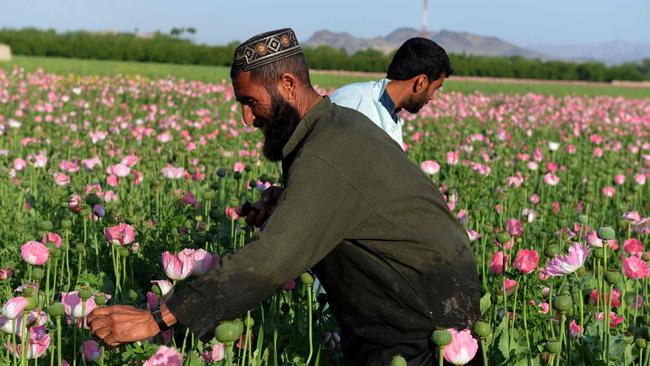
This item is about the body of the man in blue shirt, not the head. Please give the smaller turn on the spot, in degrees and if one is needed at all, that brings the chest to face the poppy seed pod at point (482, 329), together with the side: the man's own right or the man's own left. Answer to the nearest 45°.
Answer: approximately 90° to the man's own right

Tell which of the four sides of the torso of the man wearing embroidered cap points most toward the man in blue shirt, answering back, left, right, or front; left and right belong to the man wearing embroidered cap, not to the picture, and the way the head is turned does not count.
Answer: right

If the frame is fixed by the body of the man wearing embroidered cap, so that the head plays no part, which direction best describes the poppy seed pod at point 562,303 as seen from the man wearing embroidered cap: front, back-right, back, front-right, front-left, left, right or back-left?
back

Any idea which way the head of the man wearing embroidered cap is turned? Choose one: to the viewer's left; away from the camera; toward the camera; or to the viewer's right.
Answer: to the viewer's left

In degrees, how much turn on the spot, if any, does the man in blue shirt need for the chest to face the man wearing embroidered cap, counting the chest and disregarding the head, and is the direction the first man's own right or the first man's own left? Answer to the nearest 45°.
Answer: approximately 90° to the first man's own right

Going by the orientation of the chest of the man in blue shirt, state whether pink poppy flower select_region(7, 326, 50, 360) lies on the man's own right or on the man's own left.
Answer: on the man's own right

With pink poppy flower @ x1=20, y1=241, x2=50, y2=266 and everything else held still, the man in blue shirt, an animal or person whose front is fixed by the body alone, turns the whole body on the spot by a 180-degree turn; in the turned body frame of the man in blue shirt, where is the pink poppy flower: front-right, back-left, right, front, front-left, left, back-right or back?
front-left

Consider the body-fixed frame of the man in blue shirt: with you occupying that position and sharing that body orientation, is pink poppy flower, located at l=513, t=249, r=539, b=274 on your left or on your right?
on your right

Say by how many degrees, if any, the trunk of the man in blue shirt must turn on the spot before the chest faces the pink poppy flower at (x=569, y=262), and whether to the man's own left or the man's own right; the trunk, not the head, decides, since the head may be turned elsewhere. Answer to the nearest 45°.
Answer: approximately 90° to the man's own right

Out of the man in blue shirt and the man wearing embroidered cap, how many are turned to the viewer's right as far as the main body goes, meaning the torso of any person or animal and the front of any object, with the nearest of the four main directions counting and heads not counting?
1

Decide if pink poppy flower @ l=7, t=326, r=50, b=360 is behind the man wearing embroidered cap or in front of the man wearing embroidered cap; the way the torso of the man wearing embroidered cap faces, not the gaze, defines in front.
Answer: in front

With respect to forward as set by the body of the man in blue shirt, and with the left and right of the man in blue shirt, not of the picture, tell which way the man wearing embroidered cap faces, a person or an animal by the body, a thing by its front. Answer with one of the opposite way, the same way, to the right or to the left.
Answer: the opposite way

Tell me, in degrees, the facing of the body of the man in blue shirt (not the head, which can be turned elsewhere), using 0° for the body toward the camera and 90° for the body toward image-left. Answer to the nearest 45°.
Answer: approximately 270°

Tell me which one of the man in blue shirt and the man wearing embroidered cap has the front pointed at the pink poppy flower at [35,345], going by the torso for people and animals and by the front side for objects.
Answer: the man wearing embroidered cap

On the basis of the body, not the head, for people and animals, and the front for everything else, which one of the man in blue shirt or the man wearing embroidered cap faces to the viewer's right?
the man in blue shirt

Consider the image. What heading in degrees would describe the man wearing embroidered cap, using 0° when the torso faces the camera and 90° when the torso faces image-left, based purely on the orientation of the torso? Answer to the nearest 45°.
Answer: approximately 90°
